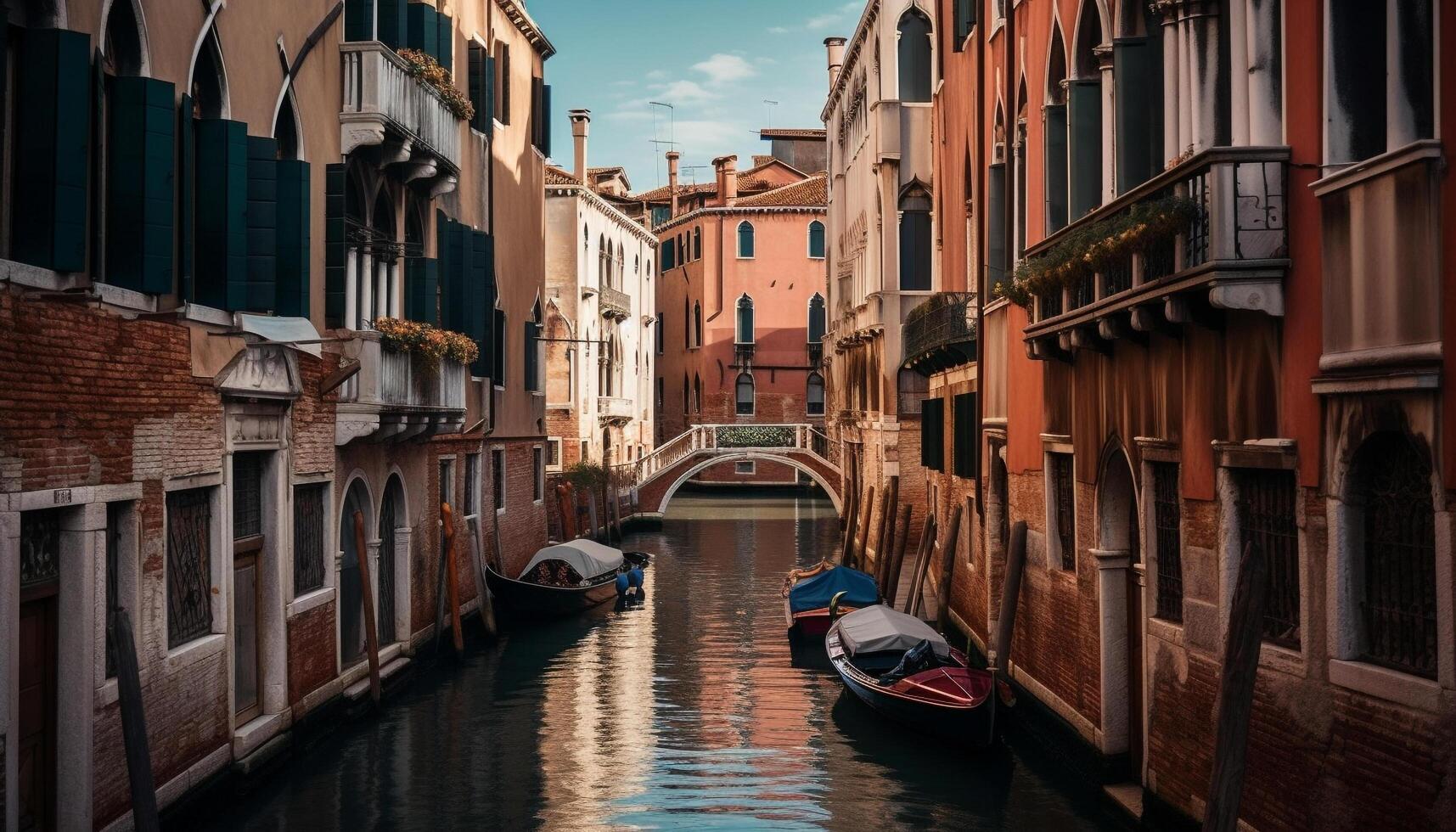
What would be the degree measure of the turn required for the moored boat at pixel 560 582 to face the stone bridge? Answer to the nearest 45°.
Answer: approximately 135° to its right

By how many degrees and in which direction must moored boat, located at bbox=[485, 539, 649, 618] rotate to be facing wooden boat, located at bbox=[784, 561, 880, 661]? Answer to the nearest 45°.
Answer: approximately 90° to its left

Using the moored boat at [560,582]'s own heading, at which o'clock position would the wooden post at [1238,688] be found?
The wooden post is roughly at 10 o'clock from the moored boat.

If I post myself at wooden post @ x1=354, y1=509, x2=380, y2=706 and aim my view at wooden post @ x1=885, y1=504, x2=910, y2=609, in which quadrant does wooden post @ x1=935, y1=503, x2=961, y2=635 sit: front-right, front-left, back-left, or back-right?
front-right

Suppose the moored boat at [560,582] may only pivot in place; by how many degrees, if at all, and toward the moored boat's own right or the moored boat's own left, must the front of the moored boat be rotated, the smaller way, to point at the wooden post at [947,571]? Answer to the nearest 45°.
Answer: approximately 90° to the moored boat's own left

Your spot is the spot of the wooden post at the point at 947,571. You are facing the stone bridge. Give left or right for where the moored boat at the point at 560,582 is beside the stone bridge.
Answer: left
